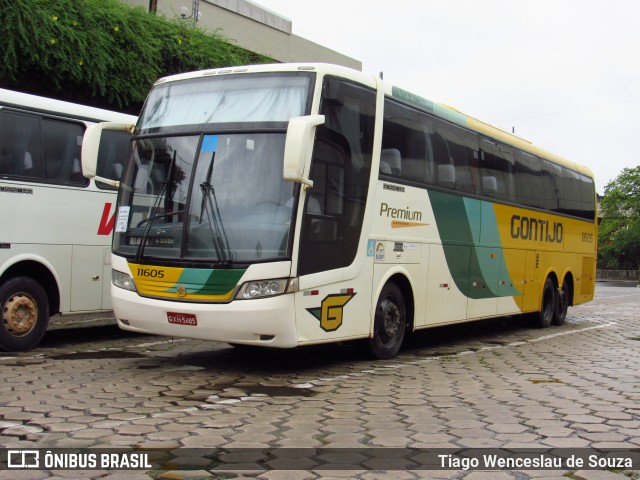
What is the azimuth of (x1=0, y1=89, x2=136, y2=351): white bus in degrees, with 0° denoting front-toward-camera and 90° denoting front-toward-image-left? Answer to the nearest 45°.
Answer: approximately 45°

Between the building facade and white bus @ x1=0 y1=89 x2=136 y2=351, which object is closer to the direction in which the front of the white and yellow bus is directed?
the white bus

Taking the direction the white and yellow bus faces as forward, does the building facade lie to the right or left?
on its right

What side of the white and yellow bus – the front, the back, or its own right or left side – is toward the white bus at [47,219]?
right

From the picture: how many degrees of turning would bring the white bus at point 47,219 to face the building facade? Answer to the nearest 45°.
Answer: approximately 135° to its right
